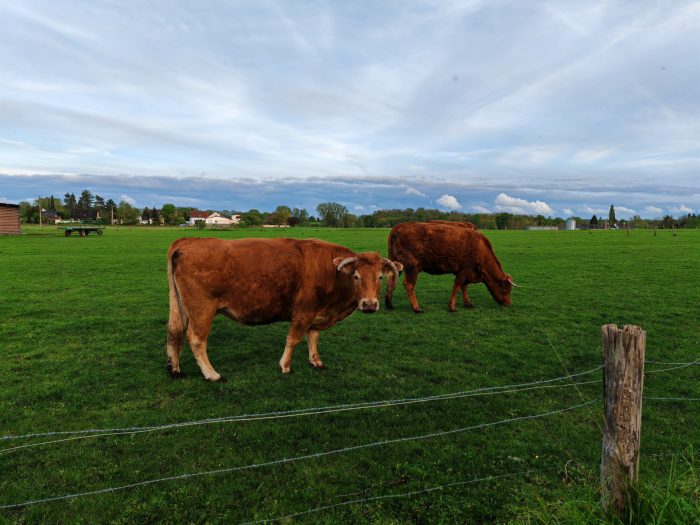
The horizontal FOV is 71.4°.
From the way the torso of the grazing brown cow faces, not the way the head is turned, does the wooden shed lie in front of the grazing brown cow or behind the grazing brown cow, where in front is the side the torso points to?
behind

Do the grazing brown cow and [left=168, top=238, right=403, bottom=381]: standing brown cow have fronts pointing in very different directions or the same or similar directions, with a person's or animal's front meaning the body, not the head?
same or similar directions

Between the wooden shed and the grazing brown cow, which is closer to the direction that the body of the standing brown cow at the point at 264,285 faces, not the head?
the grazing brown cow

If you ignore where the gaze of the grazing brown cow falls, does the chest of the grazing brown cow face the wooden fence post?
no

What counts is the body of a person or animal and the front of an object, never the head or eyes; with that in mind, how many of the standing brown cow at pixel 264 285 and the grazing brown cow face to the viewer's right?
2

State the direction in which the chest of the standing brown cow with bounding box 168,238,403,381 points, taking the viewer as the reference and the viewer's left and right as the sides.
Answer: facing to the right of the viewer

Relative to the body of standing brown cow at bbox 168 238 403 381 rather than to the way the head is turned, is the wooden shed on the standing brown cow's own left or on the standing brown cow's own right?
on the standing brown cow's own left

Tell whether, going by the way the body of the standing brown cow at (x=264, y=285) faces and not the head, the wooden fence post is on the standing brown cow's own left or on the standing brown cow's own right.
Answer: on the standing brown cow's own right

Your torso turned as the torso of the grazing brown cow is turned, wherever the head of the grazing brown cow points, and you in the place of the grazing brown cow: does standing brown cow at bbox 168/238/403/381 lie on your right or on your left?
on your right

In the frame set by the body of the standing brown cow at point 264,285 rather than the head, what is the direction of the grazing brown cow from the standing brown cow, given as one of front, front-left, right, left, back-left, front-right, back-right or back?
front-left

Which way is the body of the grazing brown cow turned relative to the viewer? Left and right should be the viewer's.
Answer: facing to the right of the viewer

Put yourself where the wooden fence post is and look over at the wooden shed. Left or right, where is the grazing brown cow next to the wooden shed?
right
